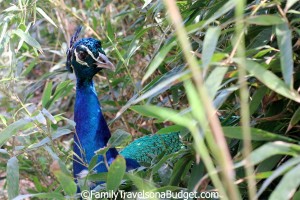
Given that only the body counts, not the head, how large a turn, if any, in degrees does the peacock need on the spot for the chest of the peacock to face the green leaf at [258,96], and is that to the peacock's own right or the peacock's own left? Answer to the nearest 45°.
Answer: approximately 90° to the peacock's own left

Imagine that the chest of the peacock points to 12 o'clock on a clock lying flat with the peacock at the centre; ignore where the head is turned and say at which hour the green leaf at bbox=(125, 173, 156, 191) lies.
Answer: The green leaf is roughly at 10 o'clock from the peacock.

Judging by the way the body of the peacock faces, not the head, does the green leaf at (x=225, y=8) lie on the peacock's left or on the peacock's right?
on the peacock's left

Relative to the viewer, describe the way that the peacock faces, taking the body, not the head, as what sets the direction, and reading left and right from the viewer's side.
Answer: facing the viewer and to the left of the viewer
